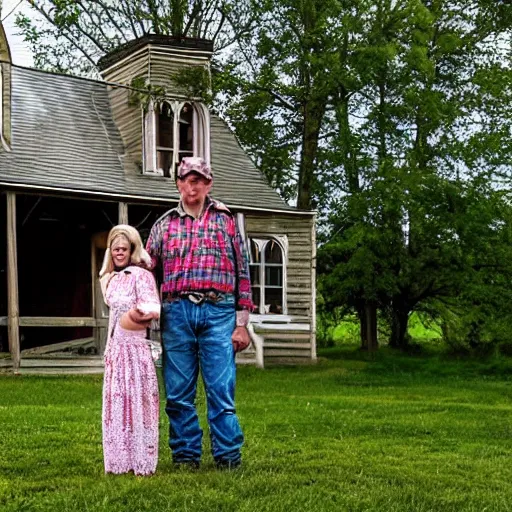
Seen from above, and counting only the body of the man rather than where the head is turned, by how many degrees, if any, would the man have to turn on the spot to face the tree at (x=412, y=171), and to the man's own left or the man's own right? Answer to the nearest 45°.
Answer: approximately 180°

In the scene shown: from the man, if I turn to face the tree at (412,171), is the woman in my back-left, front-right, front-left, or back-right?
back-left

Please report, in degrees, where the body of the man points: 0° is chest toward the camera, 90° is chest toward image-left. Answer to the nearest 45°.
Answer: approximately 0°

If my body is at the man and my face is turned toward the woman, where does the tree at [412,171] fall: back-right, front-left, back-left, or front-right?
back-right
